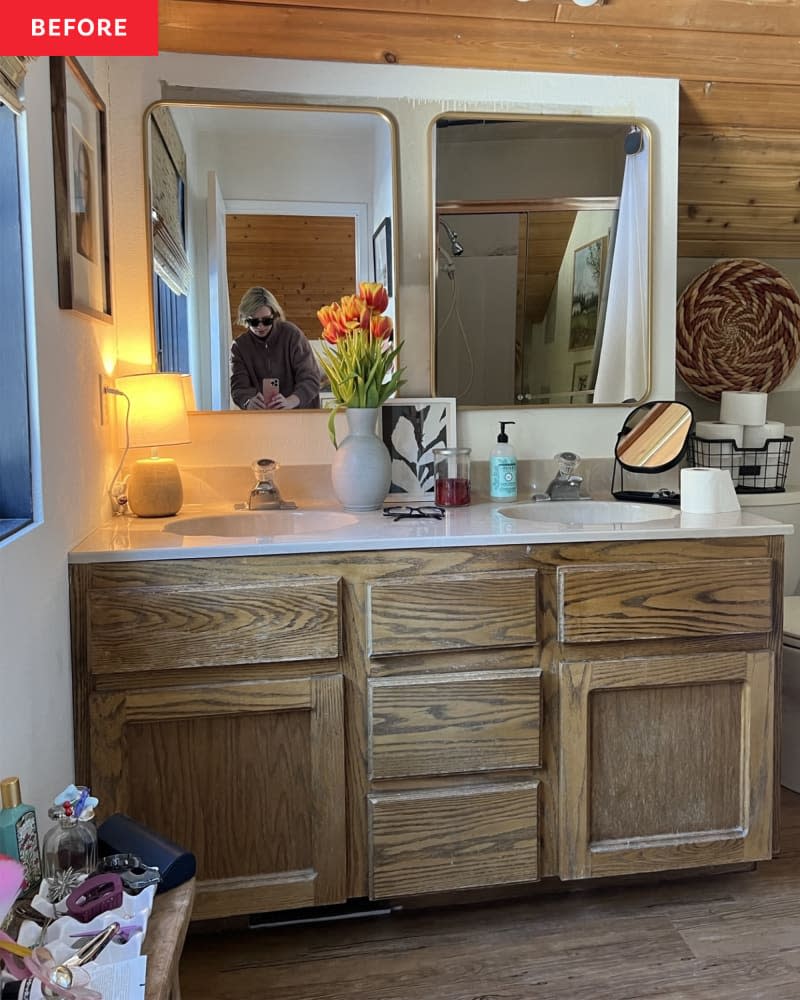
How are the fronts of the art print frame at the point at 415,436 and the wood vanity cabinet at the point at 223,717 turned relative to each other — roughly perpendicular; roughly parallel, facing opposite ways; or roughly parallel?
roughly parallel

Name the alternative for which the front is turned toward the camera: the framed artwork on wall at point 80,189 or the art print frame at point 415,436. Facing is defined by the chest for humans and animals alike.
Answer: the art print frame

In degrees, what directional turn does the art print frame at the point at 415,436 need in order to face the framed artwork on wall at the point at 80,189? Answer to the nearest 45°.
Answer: approximately 45° to its right

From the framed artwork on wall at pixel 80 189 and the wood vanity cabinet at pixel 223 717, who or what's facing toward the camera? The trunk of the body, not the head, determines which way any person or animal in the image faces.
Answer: the wood vanity cabinet

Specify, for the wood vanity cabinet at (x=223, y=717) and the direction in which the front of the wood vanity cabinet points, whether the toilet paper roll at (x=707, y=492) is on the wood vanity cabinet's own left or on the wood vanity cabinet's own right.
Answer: on the wood vanity cabinet's own left

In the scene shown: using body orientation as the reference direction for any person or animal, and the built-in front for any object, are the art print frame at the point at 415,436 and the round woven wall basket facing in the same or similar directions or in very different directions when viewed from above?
same or similar directions

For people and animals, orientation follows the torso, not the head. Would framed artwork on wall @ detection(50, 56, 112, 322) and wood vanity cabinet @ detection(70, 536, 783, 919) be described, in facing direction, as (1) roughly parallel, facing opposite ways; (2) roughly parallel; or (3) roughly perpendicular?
roughly perpendicular

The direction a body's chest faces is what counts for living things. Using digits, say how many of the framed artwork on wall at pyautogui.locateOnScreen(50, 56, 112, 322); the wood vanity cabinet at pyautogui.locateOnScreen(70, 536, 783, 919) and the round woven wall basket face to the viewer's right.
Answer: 1

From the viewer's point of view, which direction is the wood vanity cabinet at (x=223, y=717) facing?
toward the camera

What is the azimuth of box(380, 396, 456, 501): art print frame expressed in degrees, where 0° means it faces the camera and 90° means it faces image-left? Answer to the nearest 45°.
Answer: approximately 0°

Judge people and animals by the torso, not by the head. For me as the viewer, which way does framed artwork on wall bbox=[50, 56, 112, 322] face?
facing to the right of the viewer

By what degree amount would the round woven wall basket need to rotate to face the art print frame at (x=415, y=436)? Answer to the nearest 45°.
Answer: approximately 45° to its right

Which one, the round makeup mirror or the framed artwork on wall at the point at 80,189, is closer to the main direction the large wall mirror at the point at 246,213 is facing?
the framed artwork on wall

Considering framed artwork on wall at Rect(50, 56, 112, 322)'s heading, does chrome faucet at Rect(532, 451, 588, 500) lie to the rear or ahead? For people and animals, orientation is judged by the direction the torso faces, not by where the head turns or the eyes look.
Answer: ahead

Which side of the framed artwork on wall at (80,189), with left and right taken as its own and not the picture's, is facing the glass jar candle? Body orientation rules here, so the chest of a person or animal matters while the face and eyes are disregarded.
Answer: front
